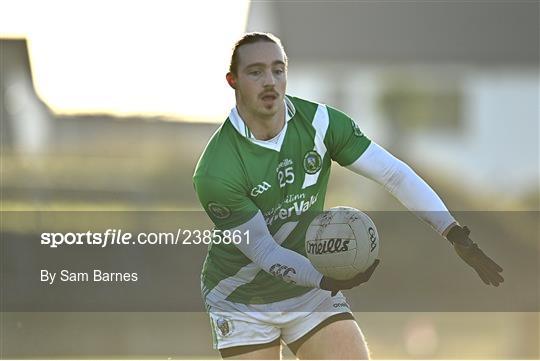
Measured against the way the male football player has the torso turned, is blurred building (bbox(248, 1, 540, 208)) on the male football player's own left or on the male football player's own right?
on the male football player's own left

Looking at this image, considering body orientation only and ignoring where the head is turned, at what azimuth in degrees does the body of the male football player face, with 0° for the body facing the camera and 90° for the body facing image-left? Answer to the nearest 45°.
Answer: approximately 315°
